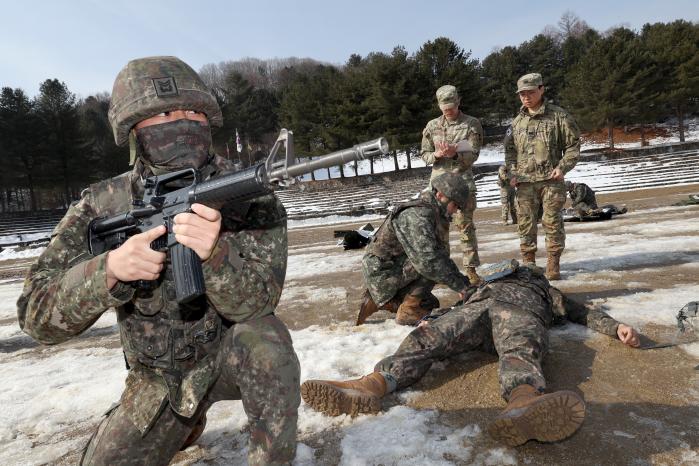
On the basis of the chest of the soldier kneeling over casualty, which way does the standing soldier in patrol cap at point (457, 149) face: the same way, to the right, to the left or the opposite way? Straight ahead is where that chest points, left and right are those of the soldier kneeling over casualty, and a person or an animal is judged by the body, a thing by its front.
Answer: to the right

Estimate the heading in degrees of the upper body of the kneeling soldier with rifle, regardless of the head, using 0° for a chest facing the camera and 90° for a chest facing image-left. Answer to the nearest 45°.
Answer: approximately 315°

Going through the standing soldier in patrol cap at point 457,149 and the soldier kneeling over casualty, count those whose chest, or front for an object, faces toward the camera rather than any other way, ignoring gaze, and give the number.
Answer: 1

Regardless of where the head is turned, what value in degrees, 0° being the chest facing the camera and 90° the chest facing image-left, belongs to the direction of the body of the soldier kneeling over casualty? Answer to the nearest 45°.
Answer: approximately 270°

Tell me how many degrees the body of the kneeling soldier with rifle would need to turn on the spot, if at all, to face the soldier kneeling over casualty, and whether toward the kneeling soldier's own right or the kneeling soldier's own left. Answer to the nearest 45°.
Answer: approximately 90° to the kneeling soldier's own left

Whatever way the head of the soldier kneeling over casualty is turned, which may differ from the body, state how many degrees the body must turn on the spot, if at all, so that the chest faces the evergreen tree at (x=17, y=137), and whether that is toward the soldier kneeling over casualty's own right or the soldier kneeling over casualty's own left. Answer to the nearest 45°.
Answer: approximately 135° to the soldier kneeling over casualty's own left
